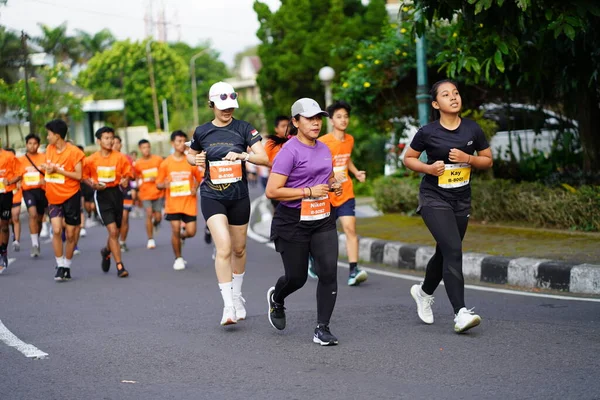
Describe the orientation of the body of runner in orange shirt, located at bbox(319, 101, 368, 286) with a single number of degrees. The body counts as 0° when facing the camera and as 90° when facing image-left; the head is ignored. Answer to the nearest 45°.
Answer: approximately 315°

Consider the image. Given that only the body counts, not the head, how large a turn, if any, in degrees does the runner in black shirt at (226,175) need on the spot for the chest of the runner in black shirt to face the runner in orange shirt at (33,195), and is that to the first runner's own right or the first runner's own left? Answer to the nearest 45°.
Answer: approximately 135° to the first runner's own right

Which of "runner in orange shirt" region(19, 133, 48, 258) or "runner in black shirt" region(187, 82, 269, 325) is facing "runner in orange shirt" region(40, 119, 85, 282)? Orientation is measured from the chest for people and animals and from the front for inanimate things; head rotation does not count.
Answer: "runner in orange shirt" region(19, 133, 48, 258)

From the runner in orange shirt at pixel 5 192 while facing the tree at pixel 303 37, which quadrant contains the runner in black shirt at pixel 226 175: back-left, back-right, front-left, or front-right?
back-right

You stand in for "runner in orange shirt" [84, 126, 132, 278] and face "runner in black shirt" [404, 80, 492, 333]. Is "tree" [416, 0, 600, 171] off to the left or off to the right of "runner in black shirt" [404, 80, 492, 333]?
left

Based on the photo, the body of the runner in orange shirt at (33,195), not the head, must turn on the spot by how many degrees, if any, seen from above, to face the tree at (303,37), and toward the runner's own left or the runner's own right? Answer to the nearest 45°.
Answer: approximately 135° to the runner's own left

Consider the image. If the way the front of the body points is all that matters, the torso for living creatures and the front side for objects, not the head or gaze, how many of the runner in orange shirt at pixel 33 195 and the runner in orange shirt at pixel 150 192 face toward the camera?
2

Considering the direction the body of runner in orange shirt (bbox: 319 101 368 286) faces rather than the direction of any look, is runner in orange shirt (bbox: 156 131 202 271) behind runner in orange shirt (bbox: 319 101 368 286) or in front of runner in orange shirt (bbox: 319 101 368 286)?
behind

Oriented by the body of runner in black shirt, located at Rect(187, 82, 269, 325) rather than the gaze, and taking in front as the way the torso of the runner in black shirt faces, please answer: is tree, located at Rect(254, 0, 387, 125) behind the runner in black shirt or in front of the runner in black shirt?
behind

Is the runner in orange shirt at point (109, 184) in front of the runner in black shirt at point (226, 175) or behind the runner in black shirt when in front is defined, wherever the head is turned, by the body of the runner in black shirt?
behind

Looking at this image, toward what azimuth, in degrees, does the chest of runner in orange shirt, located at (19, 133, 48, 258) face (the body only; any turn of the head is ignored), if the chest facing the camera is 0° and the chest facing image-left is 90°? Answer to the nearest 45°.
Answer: approximately 0°
